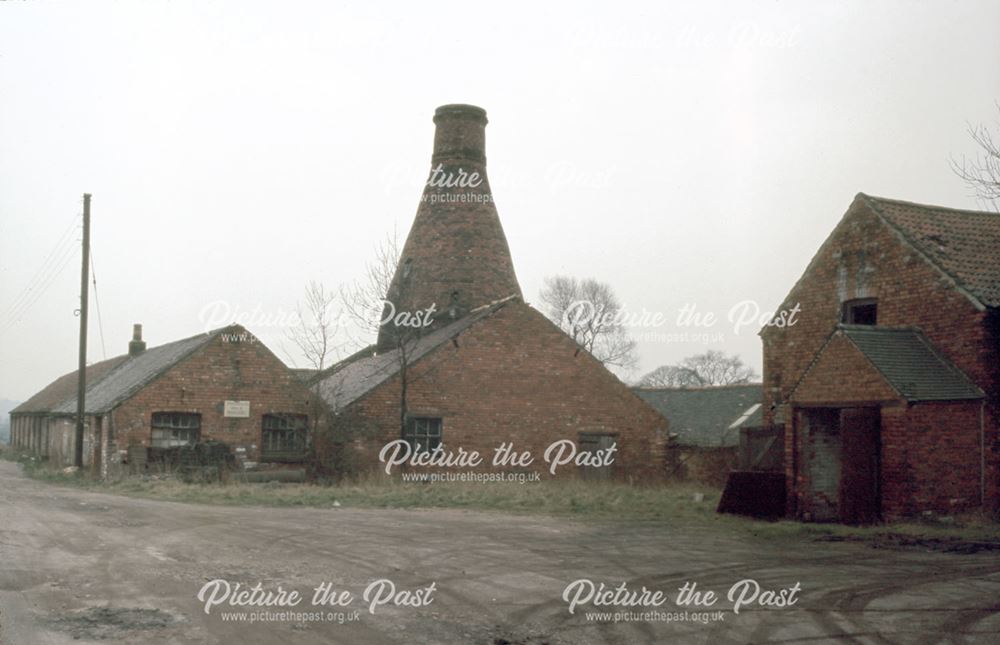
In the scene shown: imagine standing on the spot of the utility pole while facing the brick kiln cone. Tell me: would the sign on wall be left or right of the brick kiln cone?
right

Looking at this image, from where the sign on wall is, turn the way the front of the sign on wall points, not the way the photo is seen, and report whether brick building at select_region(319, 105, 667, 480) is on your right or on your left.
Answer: on your left

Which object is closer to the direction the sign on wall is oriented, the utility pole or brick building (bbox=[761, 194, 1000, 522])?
the brick building

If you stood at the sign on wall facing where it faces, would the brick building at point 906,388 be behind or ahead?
ahead

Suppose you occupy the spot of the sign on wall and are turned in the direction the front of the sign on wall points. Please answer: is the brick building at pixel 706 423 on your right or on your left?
on your left

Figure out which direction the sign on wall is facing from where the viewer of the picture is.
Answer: facing the viewer

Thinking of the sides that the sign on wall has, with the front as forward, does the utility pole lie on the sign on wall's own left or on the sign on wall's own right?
on the sign on wall's own right
